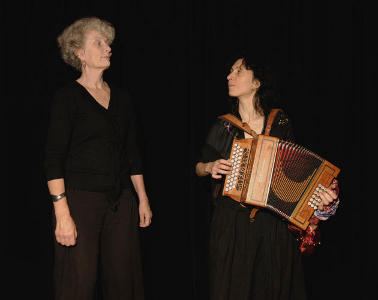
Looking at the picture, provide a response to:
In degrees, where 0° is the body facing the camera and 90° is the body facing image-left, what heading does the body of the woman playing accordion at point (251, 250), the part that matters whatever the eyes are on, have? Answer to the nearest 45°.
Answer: approximately 0°

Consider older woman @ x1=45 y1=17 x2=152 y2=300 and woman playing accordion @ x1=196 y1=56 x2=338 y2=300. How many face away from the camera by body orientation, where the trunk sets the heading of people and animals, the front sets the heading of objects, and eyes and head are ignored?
0

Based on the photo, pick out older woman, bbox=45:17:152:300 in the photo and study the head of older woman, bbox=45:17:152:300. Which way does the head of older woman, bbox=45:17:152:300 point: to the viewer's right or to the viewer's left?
to the viewer's right

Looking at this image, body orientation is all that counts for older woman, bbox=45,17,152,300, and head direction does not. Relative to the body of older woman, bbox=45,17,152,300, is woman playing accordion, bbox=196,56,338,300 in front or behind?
in front

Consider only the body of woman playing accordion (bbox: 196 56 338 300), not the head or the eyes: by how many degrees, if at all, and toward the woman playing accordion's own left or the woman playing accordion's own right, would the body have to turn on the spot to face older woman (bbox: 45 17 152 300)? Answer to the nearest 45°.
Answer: approximately 90° to the woman playing accordion's own right

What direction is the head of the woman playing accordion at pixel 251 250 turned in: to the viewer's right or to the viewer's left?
to the viewer's left

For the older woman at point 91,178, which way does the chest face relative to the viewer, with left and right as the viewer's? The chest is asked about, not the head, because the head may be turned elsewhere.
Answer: facing the viewer and to the right of the viewer
